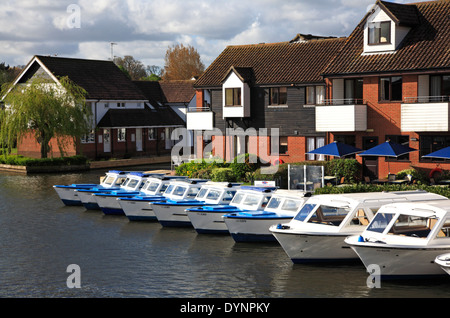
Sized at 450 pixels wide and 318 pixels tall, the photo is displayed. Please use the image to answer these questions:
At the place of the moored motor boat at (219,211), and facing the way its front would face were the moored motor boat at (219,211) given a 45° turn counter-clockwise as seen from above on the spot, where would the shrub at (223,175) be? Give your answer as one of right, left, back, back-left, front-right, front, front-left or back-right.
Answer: back

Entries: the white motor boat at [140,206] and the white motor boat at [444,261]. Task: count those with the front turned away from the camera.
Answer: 0

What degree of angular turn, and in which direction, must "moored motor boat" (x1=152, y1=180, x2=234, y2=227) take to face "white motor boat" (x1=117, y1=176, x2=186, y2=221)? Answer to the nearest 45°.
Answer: approximately 90° to its right

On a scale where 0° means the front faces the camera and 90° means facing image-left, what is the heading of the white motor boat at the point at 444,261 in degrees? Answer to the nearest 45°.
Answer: approximately 45°

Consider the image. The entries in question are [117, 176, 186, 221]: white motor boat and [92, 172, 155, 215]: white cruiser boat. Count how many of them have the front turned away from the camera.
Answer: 0

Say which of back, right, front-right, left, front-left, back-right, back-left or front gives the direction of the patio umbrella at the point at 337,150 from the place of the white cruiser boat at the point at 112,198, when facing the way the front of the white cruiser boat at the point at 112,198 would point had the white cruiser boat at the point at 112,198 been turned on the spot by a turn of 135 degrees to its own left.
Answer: front

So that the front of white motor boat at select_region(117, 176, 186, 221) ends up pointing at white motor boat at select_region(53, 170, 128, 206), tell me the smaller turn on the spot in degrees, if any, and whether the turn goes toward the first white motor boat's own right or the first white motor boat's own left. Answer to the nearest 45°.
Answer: approximately 90° to the first white motor boat's own right

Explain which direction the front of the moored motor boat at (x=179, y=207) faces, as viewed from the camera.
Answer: facing the viewer and to the left of the viewer

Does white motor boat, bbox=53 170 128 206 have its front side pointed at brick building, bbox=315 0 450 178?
no

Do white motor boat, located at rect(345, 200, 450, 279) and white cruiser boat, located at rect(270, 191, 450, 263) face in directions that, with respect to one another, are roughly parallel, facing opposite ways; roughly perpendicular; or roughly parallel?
roughly parallel

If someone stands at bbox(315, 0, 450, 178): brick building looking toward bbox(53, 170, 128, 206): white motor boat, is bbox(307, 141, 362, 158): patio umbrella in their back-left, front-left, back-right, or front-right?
front-left

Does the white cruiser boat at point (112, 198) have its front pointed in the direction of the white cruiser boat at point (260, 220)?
no

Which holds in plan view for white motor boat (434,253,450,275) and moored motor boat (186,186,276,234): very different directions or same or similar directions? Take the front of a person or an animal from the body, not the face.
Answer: same or similar directions

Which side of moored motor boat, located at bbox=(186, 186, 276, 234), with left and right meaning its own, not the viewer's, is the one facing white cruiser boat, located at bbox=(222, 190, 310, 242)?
left

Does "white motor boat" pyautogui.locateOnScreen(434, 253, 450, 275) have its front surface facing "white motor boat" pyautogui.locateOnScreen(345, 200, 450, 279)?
no

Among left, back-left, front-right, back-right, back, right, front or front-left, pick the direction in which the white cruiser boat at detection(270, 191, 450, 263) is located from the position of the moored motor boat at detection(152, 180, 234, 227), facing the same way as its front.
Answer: left

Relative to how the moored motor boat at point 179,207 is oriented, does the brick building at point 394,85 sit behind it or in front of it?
behind

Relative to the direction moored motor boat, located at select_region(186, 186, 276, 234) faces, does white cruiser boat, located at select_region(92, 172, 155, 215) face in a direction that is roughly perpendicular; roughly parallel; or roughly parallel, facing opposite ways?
roughly parallel

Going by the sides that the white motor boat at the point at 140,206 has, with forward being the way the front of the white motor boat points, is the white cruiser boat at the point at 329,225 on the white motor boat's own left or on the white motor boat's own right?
on the white motor boat's own left

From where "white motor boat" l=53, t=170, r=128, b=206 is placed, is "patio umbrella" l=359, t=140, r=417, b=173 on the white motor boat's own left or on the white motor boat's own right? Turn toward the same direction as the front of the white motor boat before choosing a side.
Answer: on the white motor boat's own left

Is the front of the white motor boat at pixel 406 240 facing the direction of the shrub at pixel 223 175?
no

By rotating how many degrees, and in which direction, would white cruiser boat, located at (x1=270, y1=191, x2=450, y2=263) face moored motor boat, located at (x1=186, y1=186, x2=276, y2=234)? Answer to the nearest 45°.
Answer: approximately 90° to its right
